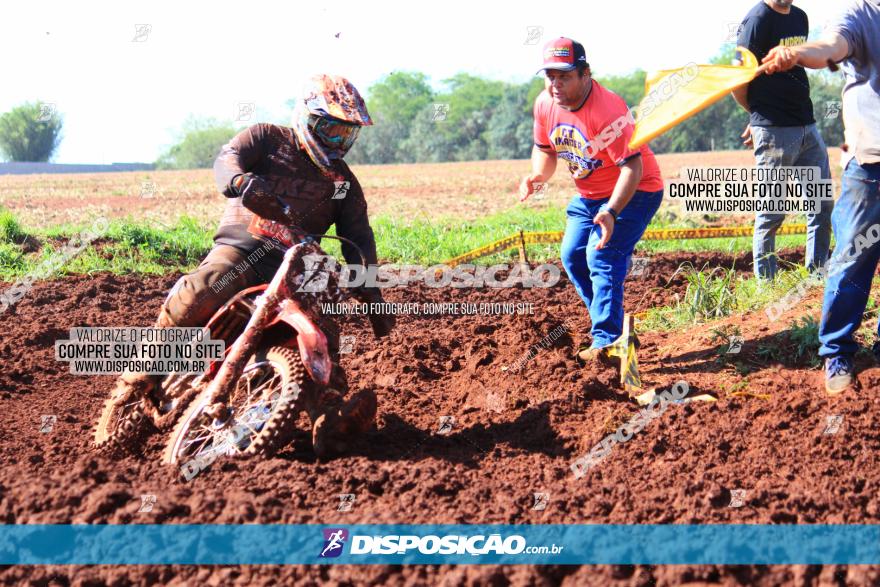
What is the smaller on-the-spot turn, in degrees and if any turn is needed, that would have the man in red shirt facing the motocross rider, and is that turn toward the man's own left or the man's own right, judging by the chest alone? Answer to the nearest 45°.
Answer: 0° — they already face them

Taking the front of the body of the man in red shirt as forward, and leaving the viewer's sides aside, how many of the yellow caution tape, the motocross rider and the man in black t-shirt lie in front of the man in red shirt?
1

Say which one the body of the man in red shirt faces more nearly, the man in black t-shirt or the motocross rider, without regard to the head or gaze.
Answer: the motocross rider

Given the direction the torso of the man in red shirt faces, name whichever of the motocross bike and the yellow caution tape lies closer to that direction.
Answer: the motocross bike

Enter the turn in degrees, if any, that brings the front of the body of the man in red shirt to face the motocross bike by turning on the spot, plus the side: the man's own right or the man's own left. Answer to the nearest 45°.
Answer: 0° — they already face it

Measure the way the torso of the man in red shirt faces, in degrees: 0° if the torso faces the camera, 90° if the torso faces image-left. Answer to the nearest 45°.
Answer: approximately 45°

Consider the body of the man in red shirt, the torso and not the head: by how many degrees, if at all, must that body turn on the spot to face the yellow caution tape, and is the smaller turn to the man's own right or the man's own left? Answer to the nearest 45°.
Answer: approximately 135° to the man's own right

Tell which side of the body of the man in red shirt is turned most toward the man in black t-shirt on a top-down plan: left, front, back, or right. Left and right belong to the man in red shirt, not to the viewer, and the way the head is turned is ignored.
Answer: back

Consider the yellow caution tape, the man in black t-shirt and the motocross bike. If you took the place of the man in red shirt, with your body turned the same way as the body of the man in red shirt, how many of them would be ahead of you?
1
